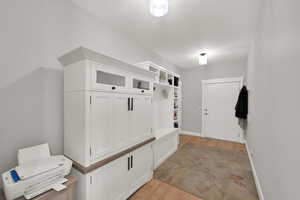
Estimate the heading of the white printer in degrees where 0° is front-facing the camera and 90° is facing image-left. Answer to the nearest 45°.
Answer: approximately 315°

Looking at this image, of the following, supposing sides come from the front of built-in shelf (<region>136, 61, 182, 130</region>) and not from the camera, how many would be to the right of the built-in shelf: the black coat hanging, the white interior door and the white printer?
1

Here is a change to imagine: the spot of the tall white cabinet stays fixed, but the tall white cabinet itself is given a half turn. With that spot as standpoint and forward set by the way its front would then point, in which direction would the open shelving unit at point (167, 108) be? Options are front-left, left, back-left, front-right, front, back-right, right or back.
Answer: right

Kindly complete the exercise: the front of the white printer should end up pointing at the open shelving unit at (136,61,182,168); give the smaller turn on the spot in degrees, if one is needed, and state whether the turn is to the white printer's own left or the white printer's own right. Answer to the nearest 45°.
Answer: approximately 45° to the white printer's own left

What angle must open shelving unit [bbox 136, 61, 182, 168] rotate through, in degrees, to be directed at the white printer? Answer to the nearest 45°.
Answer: approximately 90° to its right

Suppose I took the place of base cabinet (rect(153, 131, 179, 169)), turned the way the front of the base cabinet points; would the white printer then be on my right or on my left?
on my right

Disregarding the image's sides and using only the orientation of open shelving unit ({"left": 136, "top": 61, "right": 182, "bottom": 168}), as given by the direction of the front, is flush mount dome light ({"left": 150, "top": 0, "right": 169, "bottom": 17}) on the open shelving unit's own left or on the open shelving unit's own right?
on the open shelving unit's own right

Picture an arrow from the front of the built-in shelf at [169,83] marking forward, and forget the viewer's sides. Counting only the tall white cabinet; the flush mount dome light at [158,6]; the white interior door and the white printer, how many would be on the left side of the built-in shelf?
1

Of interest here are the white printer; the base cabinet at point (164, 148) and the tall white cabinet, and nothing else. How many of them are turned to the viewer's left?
0

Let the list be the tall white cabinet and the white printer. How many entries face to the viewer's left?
0

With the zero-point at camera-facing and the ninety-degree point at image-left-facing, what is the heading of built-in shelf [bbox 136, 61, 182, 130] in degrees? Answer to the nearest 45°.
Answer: approximately 315°

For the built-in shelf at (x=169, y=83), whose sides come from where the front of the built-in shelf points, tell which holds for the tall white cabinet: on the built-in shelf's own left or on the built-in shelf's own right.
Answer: on the built-in shelf's own right

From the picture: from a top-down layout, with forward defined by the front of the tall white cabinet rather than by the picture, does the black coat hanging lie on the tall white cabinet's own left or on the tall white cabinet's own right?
on the tall white cabinet's own left
